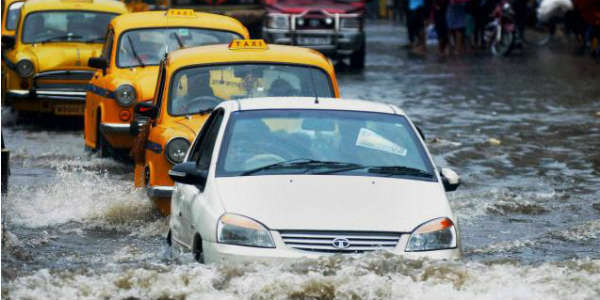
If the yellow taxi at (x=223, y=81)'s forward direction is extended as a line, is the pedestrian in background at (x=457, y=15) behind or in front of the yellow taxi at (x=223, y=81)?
behind

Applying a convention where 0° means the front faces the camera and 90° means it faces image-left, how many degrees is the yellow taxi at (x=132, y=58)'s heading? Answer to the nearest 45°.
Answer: approximately 0°

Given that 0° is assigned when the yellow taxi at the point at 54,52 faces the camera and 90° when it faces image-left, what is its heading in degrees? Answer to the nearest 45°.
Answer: approximately 0°

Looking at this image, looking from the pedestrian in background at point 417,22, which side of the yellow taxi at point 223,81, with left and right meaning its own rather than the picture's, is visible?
back

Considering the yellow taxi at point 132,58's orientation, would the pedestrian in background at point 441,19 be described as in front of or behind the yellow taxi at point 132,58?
behind

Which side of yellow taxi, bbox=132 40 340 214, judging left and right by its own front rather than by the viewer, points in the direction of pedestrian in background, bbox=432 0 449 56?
back
